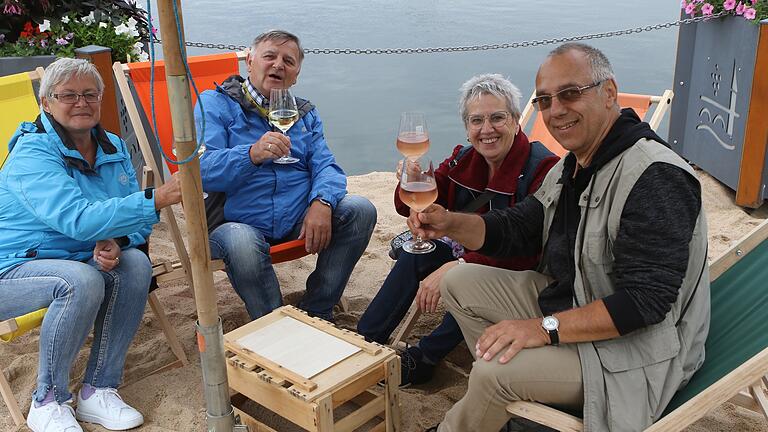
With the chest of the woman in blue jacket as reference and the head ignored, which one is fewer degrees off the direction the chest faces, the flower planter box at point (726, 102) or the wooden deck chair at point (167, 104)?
the flower planter box

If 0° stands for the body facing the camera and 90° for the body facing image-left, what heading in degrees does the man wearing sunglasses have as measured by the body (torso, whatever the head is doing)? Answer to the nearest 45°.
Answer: approximately 45°

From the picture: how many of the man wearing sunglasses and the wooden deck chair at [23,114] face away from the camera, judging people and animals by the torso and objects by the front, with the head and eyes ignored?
0

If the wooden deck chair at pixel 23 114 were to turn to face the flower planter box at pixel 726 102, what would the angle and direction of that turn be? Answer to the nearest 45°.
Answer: approximately 45° to its left

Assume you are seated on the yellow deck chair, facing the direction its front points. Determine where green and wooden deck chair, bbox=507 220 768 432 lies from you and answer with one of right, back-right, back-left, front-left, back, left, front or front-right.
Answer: front

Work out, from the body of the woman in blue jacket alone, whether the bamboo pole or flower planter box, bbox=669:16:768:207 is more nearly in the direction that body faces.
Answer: the bamboo pole

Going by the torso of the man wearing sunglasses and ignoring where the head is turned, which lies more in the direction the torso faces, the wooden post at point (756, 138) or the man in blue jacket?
the man in blue jacket

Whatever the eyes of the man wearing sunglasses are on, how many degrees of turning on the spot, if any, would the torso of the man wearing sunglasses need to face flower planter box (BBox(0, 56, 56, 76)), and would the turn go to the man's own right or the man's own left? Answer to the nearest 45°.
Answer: approximately 90° to the man's own right

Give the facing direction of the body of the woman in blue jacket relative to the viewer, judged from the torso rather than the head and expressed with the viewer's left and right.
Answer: facing the viewer and to the right of the viewer

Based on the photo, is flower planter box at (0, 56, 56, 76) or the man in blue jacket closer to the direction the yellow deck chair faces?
the man in blue jacket

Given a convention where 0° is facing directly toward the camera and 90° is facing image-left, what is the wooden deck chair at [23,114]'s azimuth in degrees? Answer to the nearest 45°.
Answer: approximately 315°
